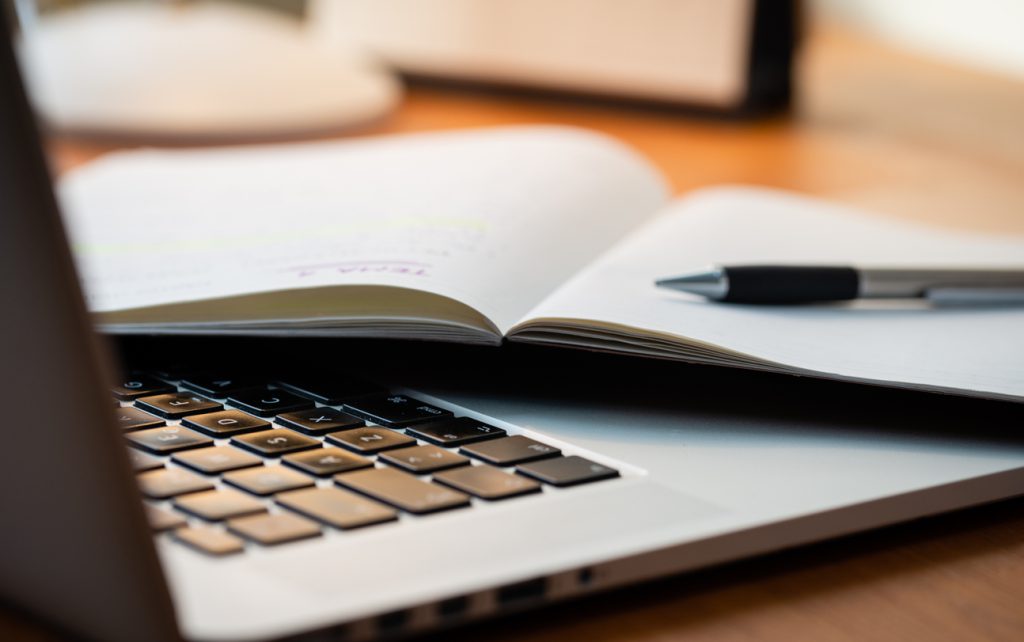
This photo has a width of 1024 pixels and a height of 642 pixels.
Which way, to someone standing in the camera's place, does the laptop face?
facing away from the viewer and to the right of the viewer
